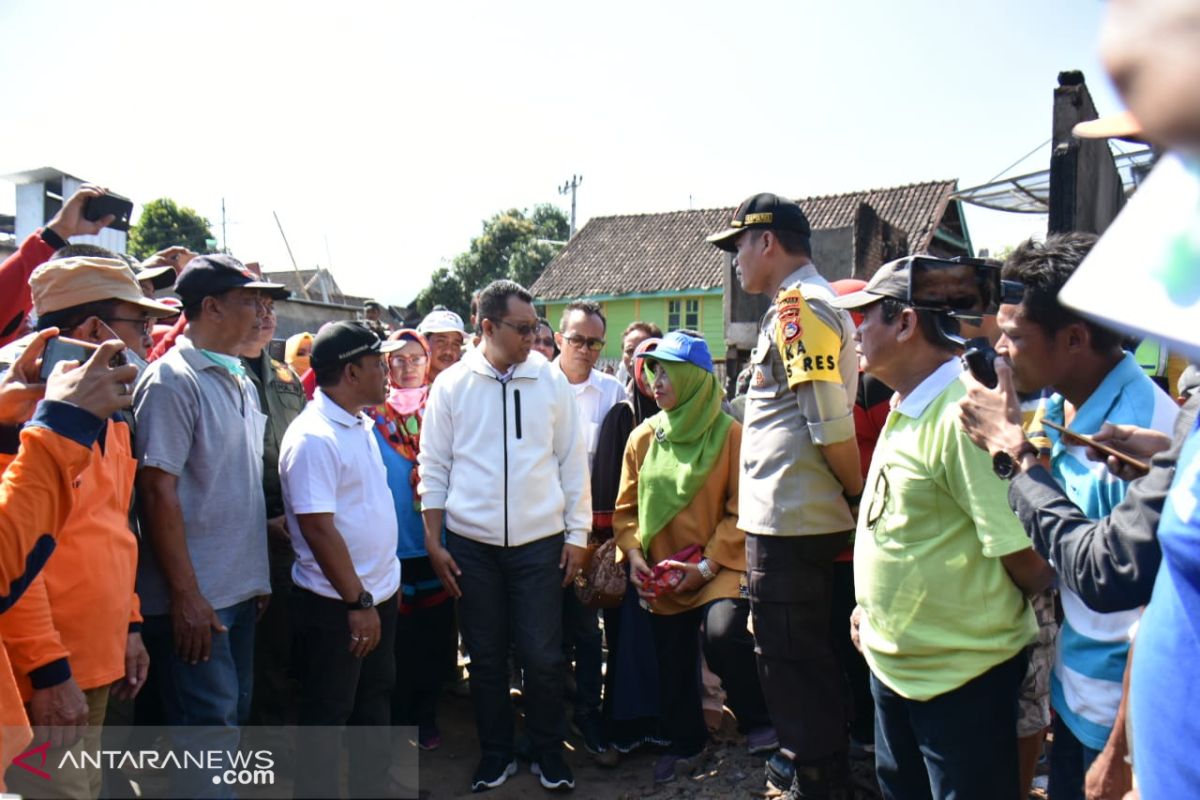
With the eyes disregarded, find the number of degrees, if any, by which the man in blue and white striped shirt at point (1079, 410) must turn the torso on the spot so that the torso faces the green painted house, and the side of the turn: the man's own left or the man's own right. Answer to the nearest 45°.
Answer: approximately 45° to the man's own right

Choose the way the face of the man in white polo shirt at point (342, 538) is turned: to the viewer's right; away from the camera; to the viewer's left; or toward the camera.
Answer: to the viewer's right

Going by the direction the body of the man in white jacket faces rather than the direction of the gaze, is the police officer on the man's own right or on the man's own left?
on the man's own left

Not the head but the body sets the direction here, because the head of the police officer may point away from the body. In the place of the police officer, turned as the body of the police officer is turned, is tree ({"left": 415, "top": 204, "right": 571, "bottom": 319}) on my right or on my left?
on my right

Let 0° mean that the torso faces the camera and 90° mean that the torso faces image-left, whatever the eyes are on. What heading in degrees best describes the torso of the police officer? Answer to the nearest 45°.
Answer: approximately 90°

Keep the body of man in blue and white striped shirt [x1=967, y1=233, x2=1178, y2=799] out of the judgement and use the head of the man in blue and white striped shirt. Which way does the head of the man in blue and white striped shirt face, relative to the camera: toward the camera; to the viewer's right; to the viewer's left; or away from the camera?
to the viewer's left

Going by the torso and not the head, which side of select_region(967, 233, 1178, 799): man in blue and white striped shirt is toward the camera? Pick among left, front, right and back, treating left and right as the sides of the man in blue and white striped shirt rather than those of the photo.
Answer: left

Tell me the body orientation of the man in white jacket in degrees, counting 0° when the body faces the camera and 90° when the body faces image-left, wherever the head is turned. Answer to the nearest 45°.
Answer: approximately 0°

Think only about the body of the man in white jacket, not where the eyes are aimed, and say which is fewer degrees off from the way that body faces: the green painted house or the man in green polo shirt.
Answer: the man in green polo shirt

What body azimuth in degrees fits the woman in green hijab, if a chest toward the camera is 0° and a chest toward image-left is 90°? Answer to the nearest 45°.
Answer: approximately 45°

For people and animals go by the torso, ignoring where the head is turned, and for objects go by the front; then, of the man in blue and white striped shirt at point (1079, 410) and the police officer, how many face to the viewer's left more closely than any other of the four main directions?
2

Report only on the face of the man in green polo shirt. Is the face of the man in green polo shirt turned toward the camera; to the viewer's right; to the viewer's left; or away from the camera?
to the viewer's left
